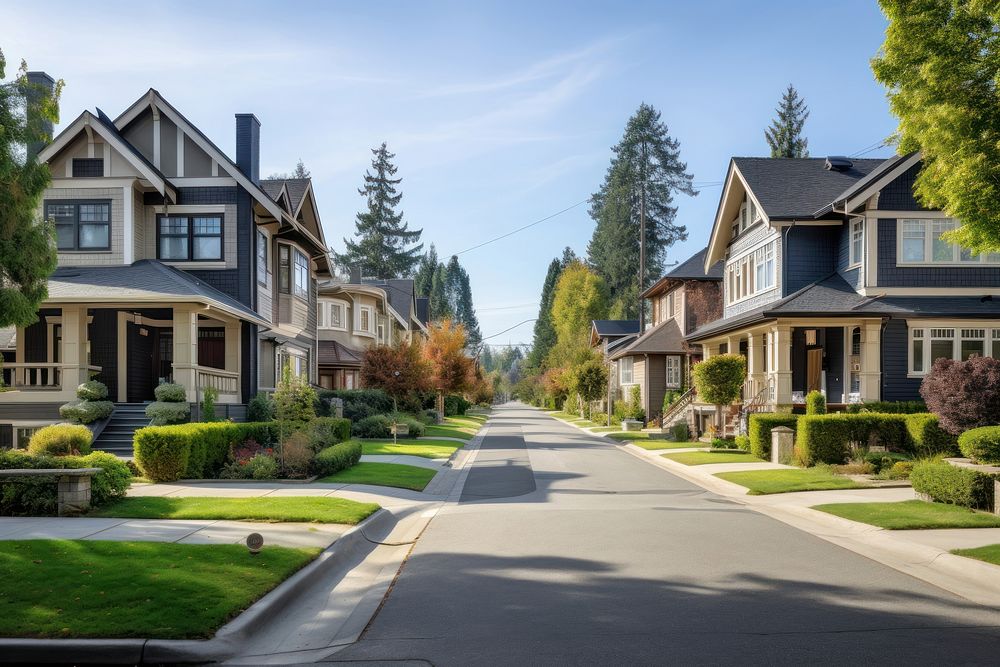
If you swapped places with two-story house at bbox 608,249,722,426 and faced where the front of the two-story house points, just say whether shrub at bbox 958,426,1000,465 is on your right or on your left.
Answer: on your left

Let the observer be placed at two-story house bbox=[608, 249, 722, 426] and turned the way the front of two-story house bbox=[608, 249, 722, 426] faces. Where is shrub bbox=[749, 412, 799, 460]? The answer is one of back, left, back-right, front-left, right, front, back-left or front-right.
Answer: front-left

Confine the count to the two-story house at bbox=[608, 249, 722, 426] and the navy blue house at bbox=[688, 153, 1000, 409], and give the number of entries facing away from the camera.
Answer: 0

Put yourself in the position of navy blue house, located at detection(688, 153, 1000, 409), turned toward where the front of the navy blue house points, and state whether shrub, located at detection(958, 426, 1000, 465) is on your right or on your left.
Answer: on your left

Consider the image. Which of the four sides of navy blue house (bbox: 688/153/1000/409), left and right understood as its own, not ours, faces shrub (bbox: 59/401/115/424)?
front

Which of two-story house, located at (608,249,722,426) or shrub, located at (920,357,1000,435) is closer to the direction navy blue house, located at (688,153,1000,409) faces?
the shrub

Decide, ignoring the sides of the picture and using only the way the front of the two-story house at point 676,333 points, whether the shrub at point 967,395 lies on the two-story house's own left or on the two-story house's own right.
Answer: on the two-story house's own left

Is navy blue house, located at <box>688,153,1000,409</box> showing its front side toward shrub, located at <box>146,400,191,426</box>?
yes

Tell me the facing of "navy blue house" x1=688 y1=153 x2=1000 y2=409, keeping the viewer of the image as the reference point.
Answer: facing the viewer and to the left of the viewer

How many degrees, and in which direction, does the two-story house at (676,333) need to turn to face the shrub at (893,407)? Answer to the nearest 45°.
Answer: approximately 45° to its left
